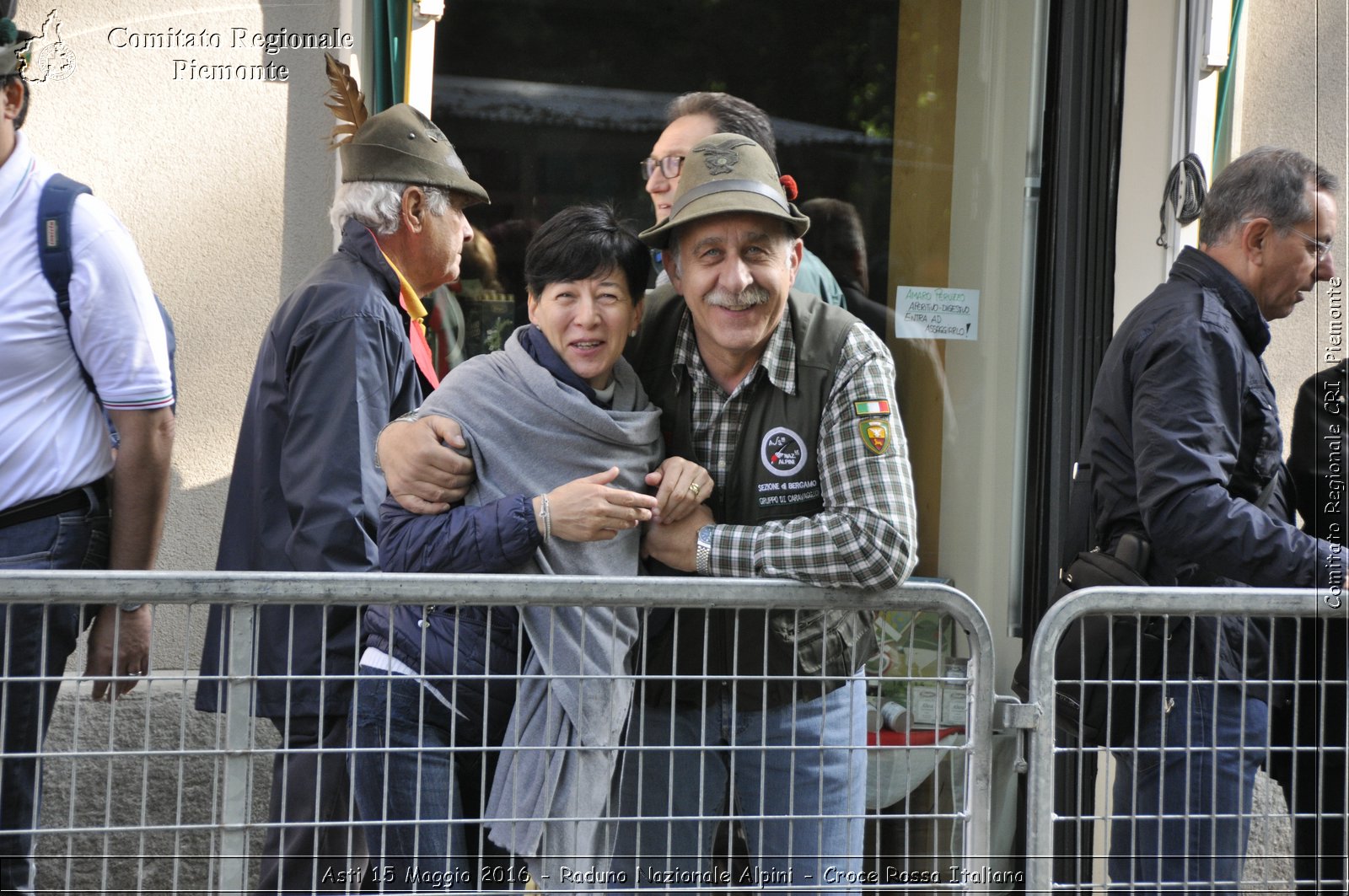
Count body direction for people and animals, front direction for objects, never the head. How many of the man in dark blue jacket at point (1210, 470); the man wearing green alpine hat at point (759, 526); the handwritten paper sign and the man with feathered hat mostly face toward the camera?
2

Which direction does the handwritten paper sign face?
toward the camera

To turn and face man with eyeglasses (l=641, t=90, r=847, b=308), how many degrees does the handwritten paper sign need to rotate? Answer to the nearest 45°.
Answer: approximately 45° to its right

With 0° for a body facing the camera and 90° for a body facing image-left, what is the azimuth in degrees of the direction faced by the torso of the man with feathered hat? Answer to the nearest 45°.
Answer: approximately 270°

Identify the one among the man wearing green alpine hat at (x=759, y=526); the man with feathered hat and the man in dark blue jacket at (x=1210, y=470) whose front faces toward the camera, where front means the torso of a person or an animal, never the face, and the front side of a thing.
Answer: the man wearing green alpine hat

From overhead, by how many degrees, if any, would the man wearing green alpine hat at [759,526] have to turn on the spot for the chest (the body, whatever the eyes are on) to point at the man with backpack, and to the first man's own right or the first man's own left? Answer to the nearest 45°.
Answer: approximately 90° to the first man's own right

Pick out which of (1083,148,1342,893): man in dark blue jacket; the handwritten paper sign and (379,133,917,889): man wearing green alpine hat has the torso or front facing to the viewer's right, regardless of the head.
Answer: the man in dark blue jacket

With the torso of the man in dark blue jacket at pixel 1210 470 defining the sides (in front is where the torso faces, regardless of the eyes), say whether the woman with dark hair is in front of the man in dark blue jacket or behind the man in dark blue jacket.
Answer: behind

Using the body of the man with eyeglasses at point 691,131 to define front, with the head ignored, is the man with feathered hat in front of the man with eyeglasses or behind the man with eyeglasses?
in front

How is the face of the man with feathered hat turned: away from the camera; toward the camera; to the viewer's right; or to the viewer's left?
to the viewer's right

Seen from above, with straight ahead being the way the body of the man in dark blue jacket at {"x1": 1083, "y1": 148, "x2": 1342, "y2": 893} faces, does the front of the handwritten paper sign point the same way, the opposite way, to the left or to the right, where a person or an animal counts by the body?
to the right

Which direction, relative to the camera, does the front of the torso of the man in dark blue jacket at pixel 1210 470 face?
to the viewer's right

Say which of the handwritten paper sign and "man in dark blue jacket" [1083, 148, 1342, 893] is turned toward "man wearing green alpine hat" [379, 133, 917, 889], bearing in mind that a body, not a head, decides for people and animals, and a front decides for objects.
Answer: the handwritten paper sign
